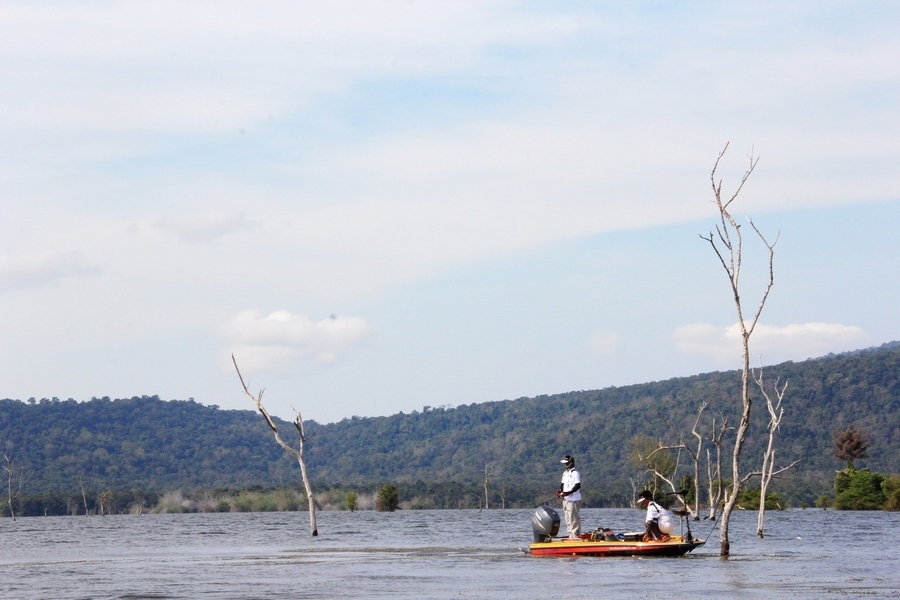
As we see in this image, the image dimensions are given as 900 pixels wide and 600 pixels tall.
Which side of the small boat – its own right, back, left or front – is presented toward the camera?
right
